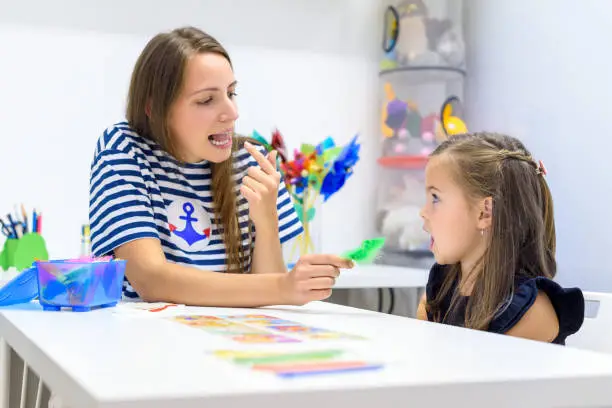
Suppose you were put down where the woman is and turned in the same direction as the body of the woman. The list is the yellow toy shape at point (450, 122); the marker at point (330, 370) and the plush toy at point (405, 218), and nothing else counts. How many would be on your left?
2

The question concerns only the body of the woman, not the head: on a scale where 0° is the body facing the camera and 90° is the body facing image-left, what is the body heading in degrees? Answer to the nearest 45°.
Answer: approximately 315°

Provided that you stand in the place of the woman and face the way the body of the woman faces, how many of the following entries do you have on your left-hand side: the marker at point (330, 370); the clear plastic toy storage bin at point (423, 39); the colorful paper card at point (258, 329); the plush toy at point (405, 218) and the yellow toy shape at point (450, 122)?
3

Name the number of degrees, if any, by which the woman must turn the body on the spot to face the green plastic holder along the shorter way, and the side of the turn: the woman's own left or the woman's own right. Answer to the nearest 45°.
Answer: approximately 180°

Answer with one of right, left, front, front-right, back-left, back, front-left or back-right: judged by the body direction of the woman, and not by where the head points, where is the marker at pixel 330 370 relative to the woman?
front-right

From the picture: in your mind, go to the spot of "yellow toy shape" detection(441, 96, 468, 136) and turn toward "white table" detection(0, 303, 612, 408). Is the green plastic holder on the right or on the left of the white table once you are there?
right

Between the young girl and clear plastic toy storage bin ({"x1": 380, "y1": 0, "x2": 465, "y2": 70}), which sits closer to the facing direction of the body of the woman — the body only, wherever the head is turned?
the young girl

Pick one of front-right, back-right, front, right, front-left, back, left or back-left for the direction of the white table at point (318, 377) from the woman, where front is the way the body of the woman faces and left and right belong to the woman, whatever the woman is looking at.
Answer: front-right

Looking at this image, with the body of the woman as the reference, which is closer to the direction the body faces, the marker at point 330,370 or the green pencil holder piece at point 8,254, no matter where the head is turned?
the marker

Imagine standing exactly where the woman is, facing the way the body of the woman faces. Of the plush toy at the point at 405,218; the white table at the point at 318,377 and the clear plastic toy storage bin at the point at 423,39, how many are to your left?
2

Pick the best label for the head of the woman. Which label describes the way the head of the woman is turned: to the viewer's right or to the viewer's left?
to the viewer's right

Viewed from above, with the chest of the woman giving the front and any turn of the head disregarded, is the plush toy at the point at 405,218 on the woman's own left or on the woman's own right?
on the woman's own left

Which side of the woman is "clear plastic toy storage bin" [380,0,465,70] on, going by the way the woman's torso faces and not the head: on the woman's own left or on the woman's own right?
on the woman's own left

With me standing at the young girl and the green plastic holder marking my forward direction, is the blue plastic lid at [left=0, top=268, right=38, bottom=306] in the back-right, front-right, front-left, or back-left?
front-left

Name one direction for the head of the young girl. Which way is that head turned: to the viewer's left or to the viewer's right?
to the viewer's left
